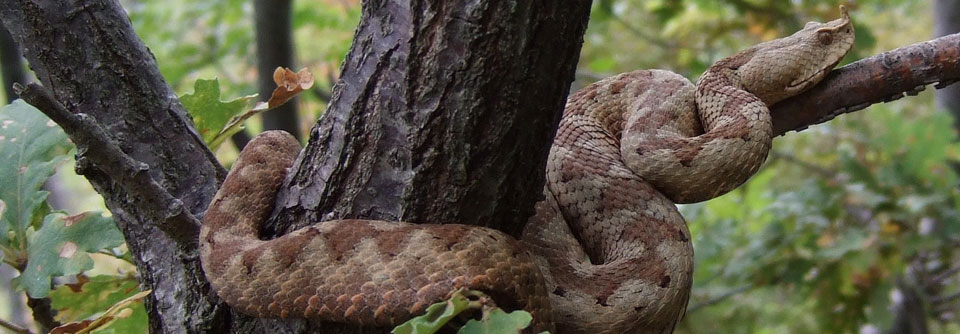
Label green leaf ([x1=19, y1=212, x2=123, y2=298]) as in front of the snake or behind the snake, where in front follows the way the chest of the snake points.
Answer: behind

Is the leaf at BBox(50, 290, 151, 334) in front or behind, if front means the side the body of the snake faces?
behind

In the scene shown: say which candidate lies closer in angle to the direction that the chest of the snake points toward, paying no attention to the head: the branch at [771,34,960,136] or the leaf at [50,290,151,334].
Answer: the branch

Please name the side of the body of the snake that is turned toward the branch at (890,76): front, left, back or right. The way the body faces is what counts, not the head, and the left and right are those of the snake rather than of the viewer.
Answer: front

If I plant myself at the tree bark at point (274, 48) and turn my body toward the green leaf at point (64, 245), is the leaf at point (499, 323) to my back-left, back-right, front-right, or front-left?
front-left

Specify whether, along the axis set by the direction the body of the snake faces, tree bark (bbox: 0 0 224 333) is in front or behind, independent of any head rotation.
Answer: behind

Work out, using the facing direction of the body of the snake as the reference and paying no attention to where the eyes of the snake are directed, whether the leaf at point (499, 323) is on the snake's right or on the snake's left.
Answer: on the snake's right

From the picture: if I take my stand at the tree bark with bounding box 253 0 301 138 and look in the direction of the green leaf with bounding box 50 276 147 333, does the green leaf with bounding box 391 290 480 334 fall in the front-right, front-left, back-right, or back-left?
front-left

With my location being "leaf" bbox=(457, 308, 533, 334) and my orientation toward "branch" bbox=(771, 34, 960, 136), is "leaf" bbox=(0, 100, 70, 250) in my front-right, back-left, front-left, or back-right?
back-left

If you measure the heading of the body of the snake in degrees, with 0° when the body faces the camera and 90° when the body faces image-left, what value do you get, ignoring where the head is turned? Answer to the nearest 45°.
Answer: approximately 270°

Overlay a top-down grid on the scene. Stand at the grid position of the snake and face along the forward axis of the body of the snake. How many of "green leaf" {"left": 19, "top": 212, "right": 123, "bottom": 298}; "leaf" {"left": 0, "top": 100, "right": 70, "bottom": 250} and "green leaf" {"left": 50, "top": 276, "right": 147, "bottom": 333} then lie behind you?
3

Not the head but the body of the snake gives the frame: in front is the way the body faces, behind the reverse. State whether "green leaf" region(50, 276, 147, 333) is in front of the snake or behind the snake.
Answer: behind

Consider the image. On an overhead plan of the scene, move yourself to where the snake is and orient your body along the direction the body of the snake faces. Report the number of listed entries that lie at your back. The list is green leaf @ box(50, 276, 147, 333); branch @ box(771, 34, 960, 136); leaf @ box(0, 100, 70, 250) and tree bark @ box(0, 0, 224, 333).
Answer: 3

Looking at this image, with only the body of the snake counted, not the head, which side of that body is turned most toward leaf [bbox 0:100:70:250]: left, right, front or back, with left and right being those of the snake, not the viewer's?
back
